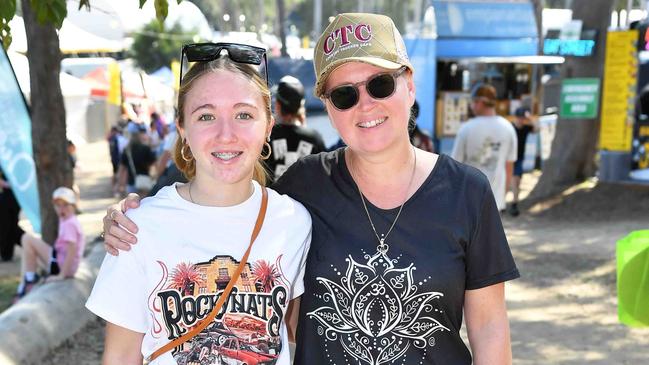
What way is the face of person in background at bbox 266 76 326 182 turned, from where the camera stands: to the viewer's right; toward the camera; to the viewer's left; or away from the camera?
away from the camera

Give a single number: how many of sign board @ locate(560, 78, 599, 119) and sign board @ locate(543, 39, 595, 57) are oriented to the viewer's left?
0

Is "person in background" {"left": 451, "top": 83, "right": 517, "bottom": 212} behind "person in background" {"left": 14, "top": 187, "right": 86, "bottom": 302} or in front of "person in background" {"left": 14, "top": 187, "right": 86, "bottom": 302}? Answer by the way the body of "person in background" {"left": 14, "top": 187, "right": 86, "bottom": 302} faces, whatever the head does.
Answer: behind

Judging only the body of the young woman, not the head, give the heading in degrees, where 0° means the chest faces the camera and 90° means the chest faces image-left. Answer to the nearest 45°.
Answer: approximately 0°

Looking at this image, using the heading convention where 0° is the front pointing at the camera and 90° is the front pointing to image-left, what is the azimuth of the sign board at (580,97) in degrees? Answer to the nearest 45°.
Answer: approximately 0°

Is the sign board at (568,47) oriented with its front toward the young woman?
yes

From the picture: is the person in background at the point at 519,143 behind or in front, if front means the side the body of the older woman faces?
behind
